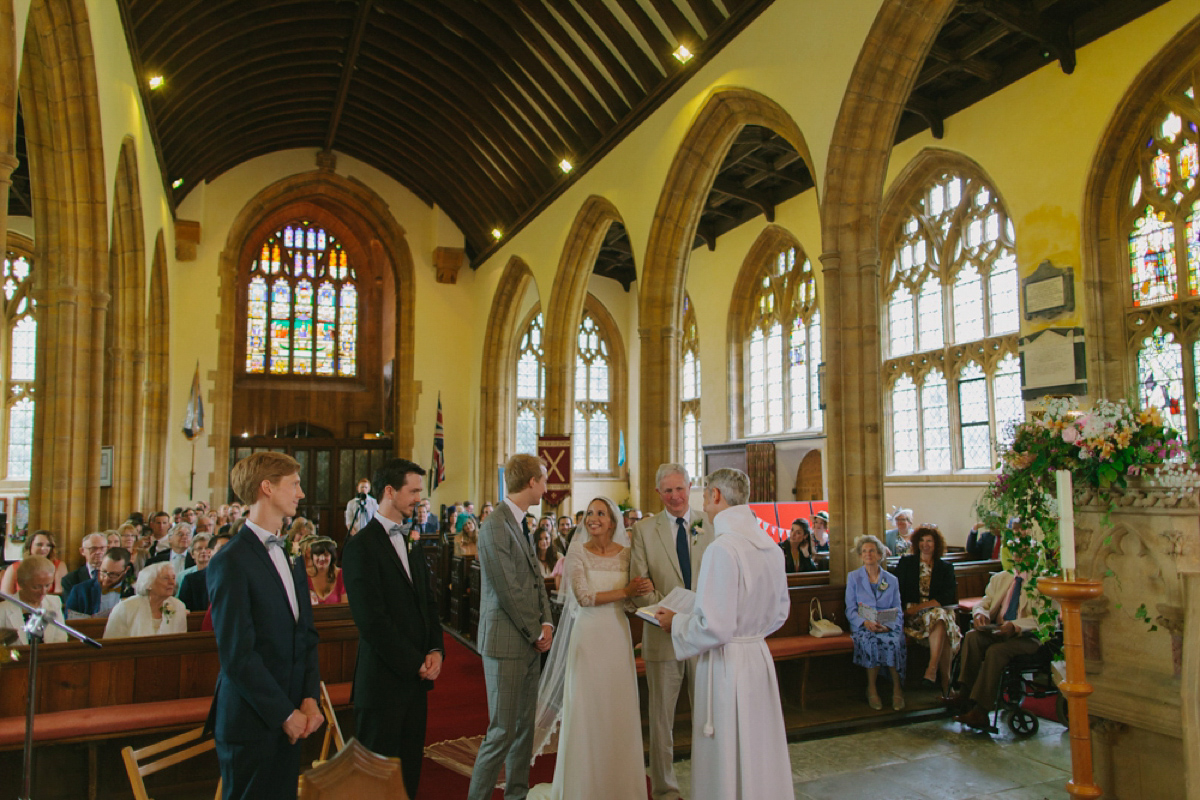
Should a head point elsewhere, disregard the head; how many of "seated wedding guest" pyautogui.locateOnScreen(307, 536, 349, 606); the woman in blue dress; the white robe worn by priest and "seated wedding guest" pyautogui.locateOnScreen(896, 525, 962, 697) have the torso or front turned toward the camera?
3

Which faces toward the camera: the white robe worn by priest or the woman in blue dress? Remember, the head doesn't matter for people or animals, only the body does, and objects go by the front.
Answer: the woman in blue dress

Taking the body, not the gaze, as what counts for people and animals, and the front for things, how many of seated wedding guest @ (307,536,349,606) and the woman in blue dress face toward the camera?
2

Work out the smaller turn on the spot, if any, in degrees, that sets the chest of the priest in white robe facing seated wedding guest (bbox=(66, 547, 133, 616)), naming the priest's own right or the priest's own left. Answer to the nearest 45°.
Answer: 0° — they already face them

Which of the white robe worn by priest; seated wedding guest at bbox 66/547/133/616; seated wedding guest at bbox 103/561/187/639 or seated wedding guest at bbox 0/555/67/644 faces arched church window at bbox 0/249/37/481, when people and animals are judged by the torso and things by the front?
the white robe worn by priest

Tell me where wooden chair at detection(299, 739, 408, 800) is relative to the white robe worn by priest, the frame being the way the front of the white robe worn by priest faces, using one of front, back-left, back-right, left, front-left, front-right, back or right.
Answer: left

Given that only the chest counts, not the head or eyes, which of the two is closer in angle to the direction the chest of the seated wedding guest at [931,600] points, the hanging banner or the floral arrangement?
the floral arrangement

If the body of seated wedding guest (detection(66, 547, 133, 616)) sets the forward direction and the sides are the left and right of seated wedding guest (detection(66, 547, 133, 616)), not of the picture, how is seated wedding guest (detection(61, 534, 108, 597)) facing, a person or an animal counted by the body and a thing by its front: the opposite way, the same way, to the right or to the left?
the same way

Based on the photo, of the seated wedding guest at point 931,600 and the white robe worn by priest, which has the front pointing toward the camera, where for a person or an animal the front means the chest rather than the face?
the seated wedding guest

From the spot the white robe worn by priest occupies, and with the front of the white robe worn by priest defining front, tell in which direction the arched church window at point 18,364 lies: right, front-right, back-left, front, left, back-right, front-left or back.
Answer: front

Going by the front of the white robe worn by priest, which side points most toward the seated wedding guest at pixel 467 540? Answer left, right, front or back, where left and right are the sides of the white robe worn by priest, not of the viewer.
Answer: front

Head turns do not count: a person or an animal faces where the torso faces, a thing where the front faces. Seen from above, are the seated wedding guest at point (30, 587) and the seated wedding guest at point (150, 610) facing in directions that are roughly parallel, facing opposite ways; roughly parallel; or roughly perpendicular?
roughly parallel

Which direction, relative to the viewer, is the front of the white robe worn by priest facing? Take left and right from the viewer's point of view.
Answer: facing away from the viewer and to the left of the viewer

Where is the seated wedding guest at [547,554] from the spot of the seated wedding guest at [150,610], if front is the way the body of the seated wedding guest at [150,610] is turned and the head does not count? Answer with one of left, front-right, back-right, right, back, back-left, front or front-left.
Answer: left

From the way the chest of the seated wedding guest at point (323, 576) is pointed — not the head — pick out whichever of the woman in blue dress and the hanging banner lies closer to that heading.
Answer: the woman in blue dress

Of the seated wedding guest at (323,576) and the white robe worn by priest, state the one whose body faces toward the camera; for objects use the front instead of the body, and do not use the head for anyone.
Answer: the seated wedding guest

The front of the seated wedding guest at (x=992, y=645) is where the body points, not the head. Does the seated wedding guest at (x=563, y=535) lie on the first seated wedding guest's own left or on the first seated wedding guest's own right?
on the first seated wedding guest's own right

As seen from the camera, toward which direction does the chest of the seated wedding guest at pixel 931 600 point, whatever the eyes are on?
toward the camera

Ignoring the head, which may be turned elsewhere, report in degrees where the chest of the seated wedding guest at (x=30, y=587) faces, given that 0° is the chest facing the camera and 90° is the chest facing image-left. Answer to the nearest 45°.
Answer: approximately 315°

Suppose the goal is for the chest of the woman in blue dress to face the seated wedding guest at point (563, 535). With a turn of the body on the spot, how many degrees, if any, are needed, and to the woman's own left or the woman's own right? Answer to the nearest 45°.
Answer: approximately 135° to the woman's own right
